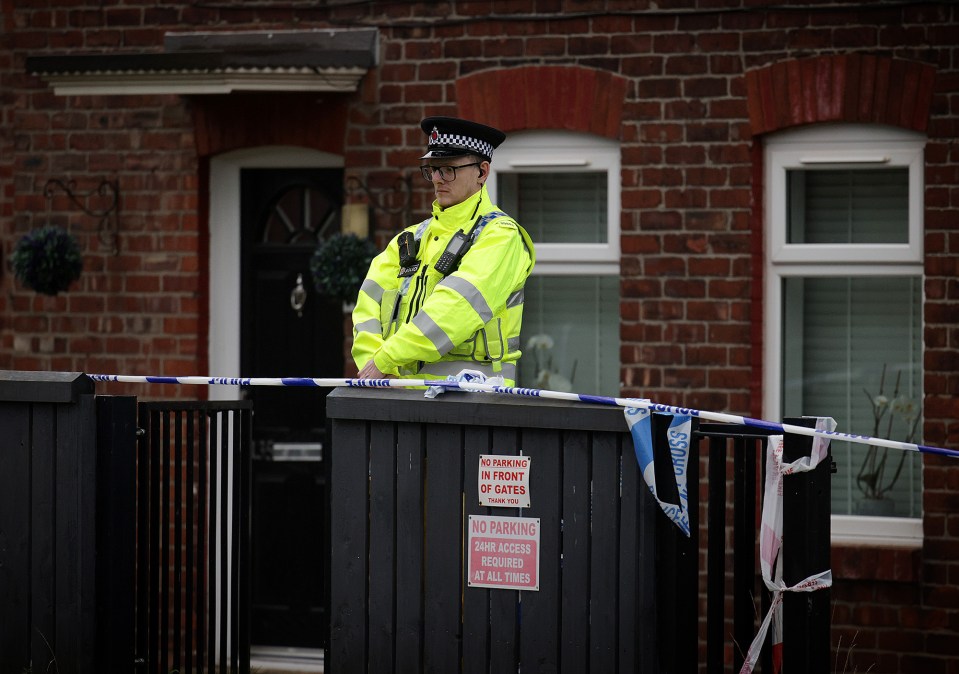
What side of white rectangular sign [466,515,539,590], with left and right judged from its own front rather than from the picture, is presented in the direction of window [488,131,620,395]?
back

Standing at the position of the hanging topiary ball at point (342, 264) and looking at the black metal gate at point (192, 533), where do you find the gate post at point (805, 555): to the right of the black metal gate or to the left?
left

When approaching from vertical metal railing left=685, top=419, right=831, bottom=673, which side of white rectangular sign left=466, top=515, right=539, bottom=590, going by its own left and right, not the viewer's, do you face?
left

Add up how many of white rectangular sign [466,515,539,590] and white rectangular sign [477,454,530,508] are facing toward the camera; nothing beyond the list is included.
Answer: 2

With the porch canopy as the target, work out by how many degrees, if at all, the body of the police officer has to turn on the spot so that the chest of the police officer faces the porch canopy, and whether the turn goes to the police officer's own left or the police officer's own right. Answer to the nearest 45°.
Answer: approximately 90° to the police officer's own right

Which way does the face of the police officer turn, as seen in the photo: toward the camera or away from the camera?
toward the camera

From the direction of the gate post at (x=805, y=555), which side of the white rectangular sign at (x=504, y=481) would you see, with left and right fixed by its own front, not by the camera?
left

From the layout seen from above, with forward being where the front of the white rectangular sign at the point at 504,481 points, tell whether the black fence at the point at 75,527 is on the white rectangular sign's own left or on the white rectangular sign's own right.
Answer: on the white rectangular sign's own right

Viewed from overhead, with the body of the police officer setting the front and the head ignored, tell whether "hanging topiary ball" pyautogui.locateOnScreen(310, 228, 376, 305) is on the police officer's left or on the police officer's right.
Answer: on the police officer's right

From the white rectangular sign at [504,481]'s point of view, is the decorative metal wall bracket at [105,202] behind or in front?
behind

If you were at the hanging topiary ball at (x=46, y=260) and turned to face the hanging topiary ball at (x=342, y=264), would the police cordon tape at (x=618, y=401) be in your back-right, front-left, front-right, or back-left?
front-right

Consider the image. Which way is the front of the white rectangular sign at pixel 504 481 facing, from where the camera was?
facing the viewer

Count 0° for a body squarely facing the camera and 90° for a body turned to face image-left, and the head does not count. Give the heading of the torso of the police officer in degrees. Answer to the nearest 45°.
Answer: approximately 45°

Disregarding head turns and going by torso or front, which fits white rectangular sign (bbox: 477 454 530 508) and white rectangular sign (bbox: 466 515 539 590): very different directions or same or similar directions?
same or similar directions

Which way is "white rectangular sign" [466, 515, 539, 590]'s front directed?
toward the camera

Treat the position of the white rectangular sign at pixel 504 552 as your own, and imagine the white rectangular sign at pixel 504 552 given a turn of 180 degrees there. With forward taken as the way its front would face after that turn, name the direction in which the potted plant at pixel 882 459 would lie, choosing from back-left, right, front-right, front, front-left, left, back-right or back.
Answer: front-right

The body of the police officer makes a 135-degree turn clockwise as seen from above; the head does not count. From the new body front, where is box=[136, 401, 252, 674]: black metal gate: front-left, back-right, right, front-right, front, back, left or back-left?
left

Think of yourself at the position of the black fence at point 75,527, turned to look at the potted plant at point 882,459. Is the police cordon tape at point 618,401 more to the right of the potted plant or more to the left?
right
